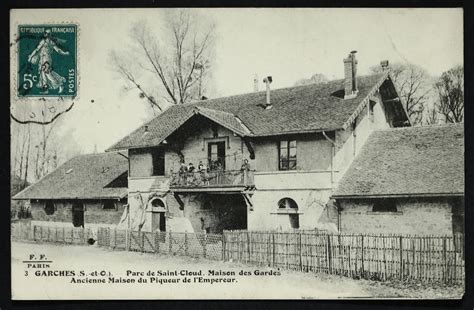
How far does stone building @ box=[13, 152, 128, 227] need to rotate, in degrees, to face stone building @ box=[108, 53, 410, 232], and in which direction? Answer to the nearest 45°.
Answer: approximately 45° to its left

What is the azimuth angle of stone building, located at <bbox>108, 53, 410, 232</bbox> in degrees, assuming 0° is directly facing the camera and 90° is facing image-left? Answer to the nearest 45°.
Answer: approximately 45°

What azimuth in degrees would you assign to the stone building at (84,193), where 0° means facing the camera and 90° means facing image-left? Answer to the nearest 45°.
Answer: approximately 0°
